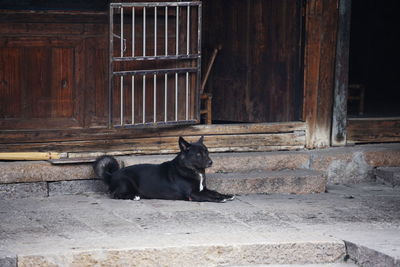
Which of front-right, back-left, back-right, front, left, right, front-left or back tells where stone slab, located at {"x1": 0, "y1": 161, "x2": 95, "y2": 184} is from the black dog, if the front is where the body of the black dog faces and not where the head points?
back

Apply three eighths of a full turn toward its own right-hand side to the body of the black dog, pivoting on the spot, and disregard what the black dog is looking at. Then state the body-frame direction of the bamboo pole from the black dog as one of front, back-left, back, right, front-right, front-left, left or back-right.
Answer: front-right

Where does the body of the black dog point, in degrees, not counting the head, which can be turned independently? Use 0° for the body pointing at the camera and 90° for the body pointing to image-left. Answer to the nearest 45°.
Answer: approximately 270°

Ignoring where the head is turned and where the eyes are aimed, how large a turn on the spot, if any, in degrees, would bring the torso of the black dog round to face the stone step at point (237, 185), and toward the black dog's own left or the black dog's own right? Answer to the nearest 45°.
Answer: approximately 45° to the black dog's own left

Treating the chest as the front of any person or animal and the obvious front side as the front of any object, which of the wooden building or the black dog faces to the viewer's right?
the black dog

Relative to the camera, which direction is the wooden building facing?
toward the camera

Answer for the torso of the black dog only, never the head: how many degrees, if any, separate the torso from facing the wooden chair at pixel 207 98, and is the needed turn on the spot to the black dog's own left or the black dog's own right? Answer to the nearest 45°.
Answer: approximately 90° to the black dog's own left
